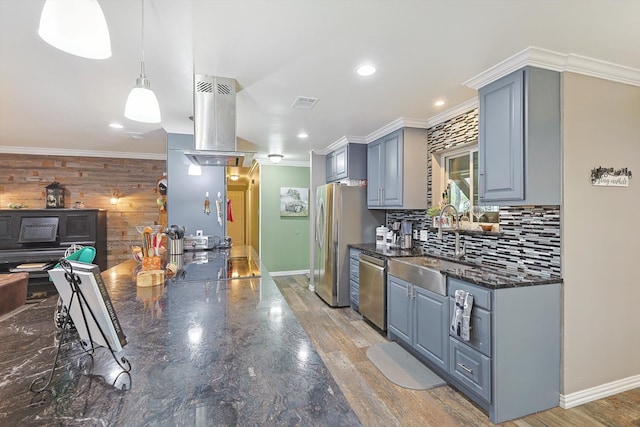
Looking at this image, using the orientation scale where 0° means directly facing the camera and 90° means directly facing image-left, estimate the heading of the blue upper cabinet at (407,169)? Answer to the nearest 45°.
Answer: approximately 45°

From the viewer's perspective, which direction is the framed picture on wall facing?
toward the camera

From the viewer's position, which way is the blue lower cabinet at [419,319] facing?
facing the viewer and to the left of the viewer

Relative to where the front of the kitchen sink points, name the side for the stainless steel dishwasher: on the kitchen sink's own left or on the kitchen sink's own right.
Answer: on the kitchen sink's own right

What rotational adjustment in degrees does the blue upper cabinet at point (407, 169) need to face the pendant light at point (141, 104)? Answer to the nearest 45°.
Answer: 0° — it already faces it

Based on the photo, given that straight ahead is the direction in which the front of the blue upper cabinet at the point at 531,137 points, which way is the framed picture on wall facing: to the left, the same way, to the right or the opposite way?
to the left

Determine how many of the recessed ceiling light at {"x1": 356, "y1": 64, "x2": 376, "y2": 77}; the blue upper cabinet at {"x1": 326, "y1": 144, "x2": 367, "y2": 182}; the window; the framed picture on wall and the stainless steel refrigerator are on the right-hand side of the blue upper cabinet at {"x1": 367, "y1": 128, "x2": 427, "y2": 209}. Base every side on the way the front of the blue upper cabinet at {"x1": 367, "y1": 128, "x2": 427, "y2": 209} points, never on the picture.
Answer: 3

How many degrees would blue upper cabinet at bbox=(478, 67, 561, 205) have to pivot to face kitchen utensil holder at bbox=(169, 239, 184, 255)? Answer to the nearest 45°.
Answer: approximately 45° to its right

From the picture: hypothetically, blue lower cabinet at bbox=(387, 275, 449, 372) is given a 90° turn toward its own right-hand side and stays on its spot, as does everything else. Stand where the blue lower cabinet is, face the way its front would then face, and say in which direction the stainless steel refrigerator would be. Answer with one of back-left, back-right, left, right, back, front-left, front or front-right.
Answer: front

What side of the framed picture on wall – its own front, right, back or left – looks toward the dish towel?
front

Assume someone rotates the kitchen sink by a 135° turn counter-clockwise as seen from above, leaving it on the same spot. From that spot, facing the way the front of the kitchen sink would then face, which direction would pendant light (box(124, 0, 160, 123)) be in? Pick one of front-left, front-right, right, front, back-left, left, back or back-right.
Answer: back-right
